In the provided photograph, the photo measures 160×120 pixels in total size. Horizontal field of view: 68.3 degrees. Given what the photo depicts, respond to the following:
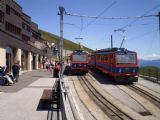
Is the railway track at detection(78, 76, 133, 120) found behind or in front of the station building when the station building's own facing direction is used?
in front

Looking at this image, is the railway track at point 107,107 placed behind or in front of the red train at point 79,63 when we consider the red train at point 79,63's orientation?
in front

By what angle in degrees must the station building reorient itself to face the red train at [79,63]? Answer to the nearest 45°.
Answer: approximately 45° to its left

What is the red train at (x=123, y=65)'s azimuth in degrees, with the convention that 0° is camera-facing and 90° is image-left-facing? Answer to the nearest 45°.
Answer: approximately 315°

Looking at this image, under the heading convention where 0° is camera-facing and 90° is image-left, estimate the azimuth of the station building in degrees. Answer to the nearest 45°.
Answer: approximately 315°

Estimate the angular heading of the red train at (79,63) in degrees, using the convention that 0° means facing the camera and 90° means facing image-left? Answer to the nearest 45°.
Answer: approximately 0°
